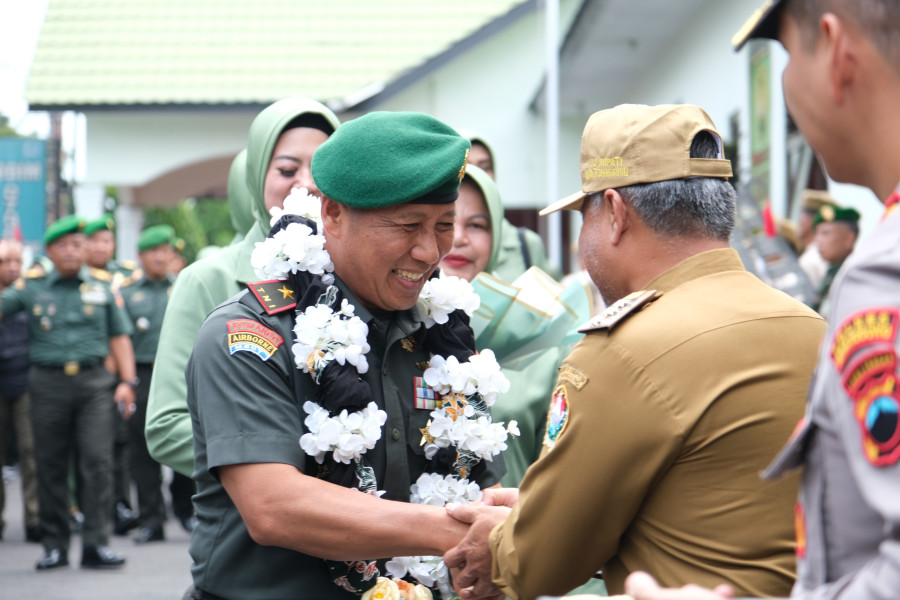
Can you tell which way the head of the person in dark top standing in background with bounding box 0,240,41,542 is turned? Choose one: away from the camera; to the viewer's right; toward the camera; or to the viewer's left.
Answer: toward the camera

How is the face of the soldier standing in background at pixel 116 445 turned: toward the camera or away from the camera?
toward the camera

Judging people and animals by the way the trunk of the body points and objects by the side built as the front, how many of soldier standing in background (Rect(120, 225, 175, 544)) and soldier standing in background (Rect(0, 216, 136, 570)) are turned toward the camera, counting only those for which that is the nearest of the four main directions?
2

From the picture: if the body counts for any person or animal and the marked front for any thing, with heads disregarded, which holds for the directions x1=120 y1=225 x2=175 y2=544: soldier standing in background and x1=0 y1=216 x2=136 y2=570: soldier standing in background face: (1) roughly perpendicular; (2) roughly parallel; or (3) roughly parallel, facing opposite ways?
roughly parallel

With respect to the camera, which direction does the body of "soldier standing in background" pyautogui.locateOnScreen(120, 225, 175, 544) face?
toward the camera

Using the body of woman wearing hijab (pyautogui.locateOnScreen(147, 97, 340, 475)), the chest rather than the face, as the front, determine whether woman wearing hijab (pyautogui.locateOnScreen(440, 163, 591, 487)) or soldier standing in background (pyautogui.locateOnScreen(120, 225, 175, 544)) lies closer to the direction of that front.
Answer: the woman wearing hijab

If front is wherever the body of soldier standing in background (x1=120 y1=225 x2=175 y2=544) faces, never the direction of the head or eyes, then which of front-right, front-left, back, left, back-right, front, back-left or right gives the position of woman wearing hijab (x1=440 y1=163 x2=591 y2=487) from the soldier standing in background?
front

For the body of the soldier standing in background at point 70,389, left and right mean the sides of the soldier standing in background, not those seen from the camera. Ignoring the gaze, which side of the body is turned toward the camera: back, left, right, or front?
front

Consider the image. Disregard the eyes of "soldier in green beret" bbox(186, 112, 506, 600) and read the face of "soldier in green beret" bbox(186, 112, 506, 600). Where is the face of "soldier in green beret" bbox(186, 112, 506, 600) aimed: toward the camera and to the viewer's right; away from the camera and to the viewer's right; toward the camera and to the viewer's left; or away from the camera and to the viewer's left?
toward the camera and to the viewer's right

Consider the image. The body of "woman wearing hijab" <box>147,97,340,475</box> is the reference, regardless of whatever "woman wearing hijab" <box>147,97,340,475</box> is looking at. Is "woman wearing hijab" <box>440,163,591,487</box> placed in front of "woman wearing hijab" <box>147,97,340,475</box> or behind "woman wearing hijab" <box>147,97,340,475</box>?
in front

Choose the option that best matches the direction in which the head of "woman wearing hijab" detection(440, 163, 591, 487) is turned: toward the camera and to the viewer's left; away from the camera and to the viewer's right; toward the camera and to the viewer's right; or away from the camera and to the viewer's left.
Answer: toward the camera and to the viewer's left
